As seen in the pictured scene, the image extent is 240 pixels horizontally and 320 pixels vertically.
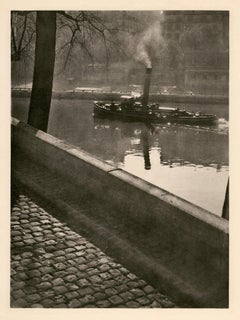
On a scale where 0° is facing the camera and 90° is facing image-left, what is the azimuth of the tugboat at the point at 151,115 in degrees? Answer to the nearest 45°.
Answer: approximately 90°
